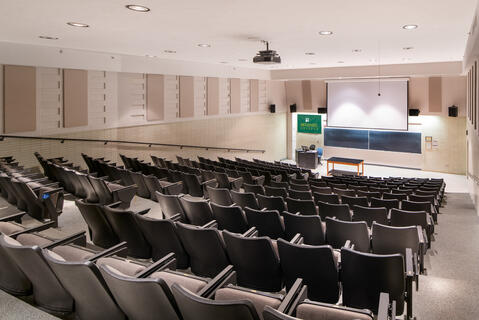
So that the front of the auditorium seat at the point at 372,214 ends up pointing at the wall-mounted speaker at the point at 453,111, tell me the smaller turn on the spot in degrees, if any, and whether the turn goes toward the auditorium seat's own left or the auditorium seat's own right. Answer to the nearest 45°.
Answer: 0° — it already faces it

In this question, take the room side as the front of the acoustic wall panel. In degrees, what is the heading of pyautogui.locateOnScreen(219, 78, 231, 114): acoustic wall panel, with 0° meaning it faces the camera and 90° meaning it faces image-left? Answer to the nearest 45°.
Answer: approximately 315°

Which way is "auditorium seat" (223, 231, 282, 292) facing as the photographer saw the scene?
facing away from the viewer and to the right of the viewer

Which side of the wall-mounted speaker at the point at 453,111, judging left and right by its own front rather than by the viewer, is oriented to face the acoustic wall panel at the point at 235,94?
right

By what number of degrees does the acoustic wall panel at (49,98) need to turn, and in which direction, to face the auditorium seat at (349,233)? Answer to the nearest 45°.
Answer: approximately 45° to its right

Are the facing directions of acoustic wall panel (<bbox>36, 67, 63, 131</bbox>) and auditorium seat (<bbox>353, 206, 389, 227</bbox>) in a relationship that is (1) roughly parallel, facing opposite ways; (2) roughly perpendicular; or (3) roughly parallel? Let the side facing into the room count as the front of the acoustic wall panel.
roughly perpendicular

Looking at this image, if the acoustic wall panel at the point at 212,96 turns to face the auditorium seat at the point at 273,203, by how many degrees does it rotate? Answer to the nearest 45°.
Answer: approximately 45° to its right

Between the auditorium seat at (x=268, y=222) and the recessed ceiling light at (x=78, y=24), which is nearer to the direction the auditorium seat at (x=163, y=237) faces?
the auditorium seat
